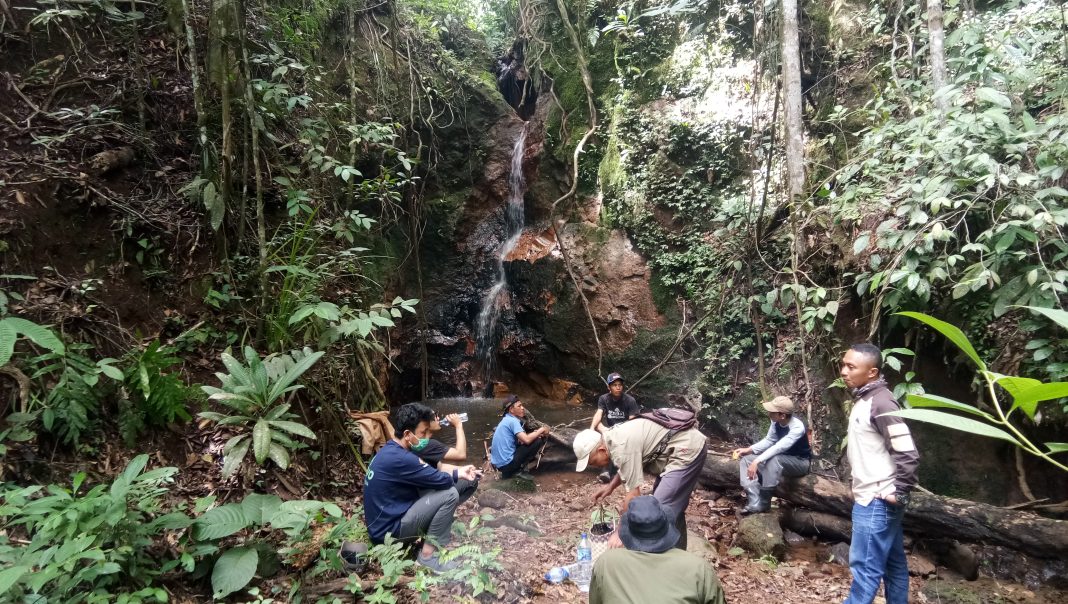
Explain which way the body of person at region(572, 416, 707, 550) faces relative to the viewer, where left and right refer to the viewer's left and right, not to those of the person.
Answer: facing to the left of the viewer

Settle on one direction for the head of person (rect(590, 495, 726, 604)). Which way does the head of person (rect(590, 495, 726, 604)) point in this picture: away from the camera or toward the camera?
away from the camera

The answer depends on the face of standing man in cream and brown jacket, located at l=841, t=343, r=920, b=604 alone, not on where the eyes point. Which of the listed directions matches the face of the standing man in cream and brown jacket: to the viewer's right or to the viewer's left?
to the viewer's left

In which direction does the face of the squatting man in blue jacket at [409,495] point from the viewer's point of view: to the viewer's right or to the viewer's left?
to the viewer's right

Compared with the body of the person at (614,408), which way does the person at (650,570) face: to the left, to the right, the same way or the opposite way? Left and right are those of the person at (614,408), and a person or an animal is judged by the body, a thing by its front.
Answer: the opposite way

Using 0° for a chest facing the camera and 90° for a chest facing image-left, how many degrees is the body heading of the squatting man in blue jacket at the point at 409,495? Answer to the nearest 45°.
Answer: approximately 270°

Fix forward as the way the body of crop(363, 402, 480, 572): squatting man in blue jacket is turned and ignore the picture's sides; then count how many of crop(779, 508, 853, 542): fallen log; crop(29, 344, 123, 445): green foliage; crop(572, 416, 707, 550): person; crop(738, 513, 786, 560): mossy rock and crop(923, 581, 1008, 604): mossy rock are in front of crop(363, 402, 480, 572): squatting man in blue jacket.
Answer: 4

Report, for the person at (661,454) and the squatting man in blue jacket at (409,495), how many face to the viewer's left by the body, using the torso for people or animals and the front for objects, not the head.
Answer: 1

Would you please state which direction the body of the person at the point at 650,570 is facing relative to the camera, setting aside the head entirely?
away from the camera

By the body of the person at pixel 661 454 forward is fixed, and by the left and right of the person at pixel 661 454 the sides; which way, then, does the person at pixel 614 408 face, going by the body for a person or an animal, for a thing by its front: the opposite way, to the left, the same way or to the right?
to the left
